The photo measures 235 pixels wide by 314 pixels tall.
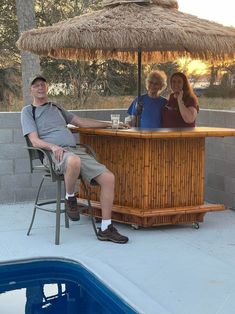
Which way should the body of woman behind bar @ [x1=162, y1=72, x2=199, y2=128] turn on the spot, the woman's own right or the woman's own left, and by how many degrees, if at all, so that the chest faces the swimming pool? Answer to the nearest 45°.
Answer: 0° — they already face it

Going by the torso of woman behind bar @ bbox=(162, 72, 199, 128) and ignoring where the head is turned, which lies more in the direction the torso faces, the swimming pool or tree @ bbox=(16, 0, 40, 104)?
the swimming pool

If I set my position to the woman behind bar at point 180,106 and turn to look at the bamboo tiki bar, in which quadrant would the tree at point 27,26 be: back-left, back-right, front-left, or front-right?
back-right

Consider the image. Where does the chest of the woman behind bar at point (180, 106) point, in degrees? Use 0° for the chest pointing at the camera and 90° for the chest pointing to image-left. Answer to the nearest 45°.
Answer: approximately 45°

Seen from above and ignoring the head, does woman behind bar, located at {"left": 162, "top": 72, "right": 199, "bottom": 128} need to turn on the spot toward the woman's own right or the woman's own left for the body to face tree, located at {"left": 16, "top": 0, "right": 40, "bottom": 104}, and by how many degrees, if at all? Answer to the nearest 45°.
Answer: approximately 90° to the woman's own right
